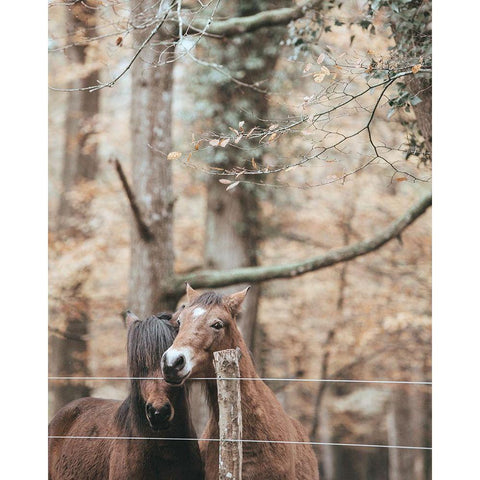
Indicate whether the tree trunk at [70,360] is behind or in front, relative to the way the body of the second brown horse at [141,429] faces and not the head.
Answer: behind

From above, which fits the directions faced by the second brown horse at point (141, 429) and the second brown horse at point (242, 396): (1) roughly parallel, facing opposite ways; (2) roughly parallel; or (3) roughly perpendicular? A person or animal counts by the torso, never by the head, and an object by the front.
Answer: roughly perpendicular

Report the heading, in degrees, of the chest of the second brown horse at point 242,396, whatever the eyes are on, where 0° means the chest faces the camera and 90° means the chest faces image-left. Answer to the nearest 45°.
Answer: approximately 45°

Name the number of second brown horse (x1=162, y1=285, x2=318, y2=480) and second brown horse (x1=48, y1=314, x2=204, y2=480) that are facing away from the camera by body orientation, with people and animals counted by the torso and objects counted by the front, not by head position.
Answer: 0
